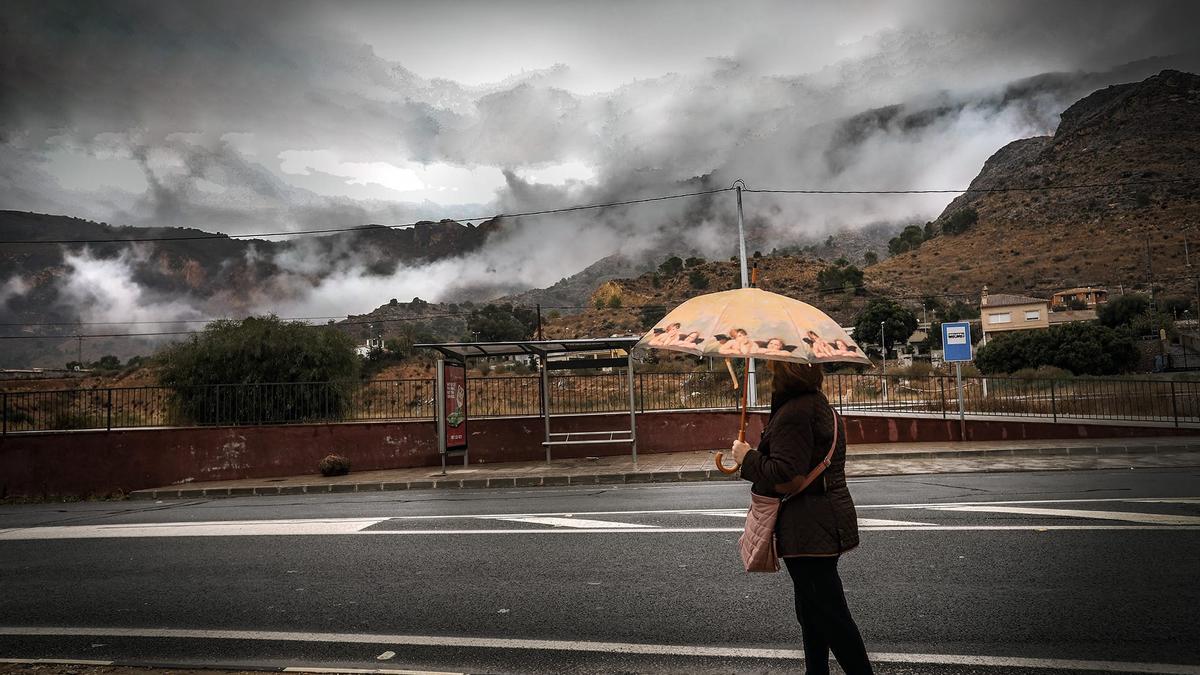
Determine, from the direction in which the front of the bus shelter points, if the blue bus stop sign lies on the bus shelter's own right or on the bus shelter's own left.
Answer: on the bus shelter's own left

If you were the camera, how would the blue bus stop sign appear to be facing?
facing the viewer

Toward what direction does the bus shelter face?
toward the camera

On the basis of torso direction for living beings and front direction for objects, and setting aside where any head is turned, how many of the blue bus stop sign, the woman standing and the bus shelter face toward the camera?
2

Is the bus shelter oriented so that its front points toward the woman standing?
yes

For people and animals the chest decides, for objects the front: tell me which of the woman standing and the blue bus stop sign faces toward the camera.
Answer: the blue bus stop sign

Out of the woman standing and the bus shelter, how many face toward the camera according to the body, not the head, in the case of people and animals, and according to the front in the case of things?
1

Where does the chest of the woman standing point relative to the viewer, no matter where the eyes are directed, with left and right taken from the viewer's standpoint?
facing to the left of the viewer

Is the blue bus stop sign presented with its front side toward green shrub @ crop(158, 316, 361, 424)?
no

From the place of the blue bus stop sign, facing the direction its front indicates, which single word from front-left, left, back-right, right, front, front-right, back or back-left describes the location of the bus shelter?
front-right
